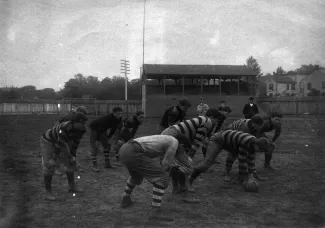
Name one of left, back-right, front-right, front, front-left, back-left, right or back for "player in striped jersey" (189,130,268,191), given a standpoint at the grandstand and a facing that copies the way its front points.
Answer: front

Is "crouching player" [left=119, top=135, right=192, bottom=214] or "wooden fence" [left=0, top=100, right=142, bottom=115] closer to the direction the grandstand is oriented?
the crouching player

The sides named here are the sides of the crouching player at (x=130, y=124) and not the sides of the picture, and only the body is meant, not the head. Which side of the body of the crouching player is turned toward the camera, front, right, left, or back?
right

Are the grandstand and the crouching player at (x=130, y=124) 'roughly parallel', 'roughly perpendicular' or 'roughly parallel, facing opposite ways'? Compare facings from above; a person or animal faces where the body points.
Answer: roughly perpendicular

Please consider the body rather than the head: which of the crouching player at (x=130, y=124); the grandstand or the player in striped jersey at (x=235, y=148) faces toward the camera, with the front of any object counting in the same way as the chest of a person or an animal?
the grandstand

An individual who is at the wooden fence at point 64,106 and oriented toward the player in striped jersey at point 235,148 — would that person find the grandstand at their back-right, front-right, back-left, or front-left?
front-left

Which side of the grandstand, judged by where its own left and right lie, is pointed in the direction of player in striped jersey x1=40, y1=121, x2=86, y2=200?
front

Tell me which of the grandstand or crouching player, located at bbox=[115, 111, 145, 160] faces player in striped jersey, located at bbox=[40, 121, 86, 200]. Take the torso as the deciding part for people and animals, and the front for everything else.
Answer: the grandstand

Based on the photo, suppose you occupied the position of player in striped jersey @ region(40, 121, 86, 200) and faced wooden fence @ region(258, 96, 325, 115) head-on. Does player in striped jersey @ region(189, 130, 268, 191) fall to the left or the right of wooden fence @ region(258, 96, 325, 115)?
right

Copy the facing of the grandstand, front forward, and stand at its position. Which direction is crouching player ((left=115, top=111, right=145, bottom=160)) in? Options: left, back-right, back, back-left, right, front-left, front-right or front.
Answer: front
